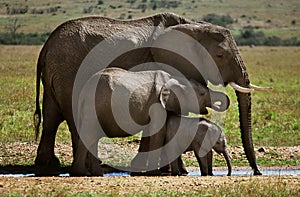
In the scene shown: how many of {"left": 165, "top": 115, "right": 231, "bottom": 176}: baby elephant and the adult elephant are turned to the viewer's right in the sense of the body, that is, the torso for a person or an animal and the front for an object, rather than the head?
2

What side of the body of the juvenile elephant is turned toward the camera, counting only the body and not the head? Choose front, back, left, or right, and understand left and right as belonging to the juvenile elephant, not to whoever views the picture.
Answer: right

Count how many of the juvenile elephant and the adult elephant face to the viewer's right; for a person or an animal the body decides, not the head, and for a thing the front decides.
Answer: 2

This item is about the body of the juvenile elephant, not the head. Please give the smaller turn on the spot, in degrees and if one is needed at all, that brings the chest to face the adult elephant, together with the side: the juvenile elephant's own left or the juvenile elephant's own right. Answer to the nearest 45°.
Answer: approximately 90° to the juvenile elephant's own left

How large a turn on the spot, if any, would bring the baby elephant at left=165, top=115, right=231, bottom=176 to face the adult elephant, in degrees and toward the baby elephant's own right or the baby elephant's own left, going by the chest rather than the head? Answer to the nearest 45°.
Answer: approximately 135° to the baby elephant's own left

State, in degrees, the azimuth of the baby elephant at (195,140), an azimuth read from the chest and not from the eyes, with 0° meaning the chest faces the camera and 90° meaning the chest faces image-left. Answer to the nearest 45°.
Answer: approximately 270°

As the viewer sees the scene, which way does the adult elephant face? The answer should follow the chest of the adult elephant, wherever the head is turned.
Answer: to the viewer's right
